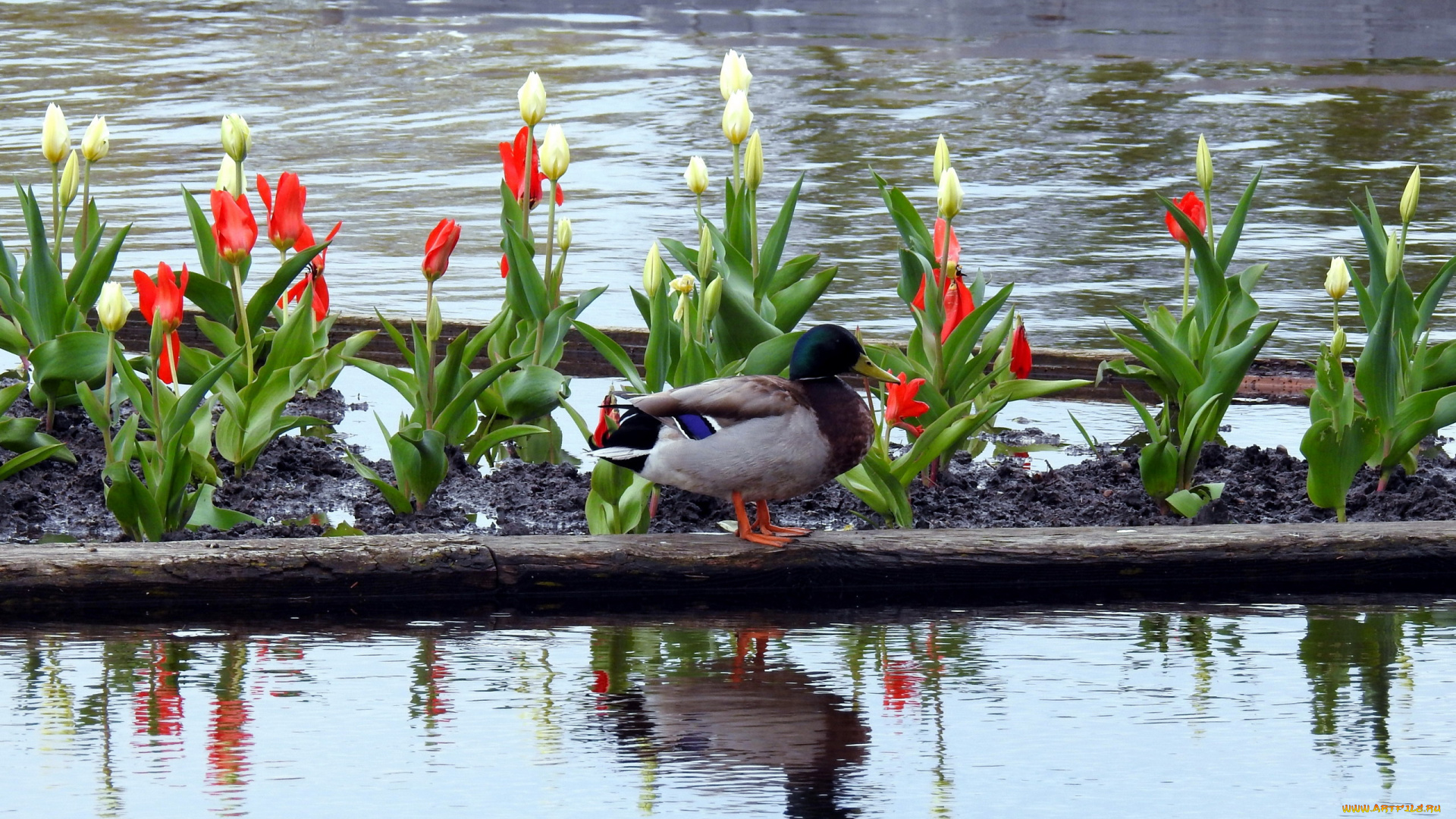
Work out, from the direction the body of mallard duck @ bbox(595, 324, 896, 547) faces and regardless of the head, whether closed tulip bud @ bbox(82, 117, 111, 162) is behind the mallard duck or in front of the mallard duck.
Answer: behind

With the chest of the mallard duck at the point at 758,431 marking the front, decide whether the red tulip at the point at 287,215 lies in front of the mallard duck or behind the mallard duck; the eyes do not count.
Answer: behind

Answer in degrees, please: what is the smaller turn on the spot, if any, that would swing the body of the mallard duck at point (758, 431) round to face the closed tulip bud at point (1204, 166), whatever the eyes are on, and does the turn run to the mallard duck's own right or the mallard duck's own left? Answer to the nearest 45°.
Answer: approximately 45° to the mallard duck's own left

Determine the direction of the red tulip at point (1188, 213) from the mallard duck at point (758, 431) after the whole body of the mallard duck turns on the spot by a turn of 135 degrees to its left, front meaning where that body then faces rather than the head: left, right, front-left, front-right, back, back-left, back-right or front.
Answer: right

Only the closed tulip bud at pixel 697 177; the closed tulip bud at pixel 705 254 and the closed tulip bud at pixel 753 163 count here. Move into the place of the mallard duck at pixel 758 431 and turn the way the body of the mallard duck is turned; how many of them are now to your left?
3

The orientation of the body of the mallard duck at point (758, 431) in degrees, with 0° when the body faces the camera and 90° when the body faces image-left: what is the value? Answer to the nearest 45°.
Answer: approximately 270°

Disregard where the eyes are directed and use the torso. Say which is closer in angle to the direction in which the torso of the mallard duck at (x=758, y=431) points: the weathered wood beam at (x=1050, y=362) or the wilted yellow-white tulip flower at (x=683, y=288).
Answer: the weathered wood beam

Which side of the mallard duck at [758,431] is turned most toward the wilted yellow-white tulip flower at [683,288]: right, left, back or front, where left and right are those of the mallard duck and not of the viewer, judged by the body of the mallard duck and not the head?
left

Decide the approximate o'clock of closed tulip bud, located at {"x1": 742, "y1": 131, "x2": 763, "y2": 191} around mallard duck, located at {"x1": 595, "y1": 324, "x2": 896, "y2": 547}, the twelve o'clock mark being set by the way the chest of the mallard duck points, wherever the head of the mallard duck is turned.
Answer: The closed tulip bud is roughly at 9 o'clock from the mallard duck.

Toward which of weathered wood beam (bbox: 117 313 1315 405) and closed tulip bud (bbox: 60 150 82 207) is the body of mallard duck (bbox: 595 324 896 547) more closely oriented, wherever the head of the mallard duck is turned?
the weathered wood beam

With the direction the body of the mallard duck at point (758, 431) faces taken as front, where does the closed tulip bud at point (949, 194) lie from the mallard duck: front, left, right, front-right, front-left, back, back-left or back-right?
front-left

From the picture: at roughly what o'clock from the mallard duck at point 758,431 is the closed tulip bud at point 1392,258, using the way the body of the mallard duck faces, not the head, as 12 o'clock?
The closed tulip bud is roughly at 11 o'clock from the mallard duck.

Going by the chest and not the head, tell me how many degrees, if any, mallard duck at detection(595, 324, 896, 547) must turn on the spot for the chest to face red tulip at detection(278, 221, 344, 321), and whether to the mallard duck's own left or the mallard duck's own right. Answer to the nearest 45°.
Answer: approximately 135° to the mallard duck's own left

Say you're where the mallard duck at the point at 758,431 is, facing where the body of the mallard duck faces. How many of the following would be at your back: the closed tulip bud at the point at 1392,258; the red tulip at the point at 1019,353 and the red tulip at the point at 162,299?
1

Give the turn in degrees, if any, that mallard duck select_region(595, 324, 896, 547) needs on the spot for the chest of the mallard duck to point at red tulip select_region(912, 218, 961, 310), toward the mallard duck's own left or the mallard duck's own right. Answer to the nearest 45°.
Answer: approximately 45° to the mallard duck's own left
